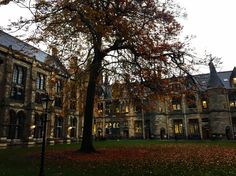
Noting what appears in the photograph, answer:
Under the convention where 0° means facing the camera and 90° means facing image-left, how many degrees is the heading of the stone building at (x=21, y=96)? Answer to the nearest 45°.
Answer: approximately 315°
